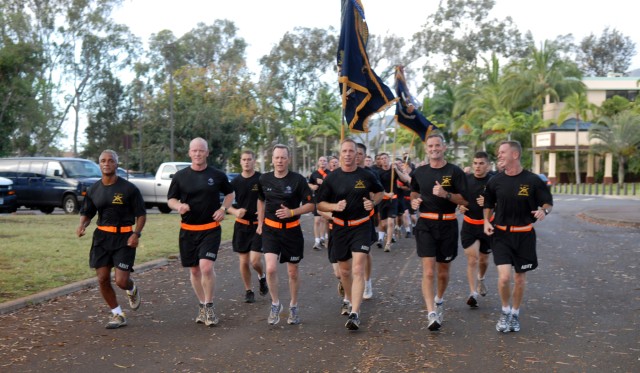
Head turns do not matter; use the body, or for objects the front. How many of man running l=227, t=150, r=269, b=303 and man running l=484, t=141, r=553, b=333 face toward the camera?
2

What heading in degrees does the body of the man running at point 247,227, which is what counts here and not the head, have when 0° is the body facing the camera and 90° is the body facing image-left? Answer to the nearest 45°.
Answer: approximately 0°

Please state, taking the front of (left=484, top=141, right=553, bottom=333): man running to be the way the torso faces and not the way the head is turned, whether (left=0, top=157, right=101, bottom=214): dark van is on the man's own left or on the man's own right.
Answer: on the man's own right

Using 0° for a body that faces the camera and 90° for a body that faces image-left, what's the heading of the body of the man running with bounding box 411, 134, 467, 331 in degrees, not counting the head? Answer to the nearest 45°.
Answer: approximately 0°

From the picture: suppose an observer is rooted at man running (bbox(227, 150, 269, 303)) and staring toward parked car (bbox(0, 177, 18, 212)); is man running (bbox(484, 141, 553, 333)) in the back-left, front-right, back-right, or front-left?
back-right

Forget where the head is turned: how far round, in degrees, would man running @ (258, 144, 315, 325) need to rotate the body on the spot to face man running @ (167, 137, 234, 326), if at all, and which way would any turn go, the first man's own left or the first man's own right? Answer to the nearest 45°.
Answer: approximately 90° to the first man's own right
